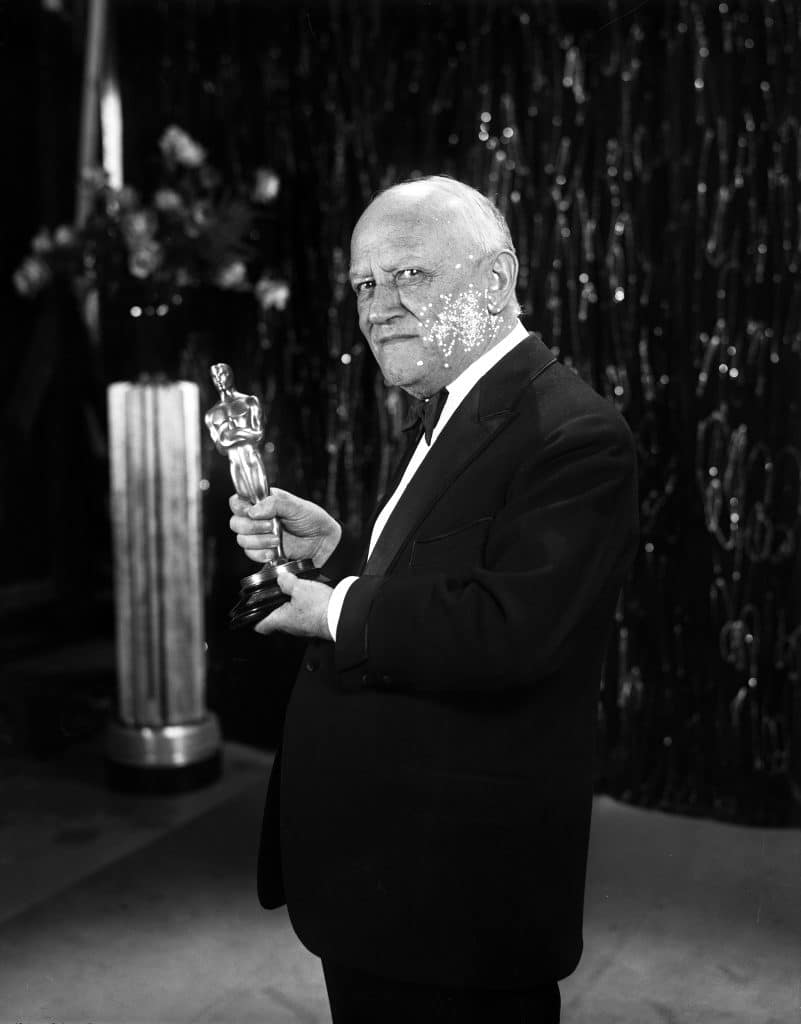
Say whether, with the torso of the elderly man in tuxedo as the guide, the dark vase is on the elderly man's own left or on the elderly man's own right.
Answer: on the elderly man's own right

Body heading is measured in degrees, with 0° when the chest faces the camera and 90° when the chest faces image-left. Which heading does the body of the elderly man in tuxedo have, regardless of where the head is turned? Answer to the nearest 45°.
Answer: approximately 90°

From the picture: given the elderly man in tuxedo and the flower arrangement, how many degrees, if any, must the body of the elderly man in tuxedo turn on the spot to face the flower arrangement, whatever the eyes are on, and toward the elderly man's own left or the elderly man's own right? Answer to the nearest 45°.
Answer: approximately 90° to the elderly man's own right
